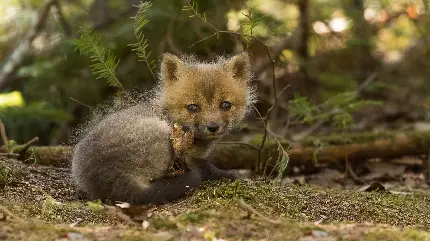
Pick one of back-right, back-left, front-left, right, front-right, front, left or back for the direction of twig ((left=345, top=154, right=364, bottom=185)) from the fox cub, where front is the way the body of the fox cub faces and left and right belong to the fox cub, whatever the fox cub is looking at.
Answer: front-left

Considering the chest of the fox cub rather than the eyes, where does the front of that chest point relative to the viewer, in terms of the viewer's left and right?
facing to the right of the viewer

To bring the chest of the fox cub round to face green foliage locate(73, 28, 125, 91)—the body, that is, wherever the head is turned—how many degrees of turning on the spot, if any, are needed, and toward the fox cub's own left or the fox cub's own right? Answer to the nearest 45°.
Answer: approximately 135° to the fox cub's own left

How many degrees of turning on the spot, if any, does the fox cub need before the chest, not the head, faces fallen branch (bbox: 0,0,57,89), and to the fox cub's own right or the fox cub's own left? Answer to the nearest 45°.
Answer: approximately 135° to the fox cub's own left
